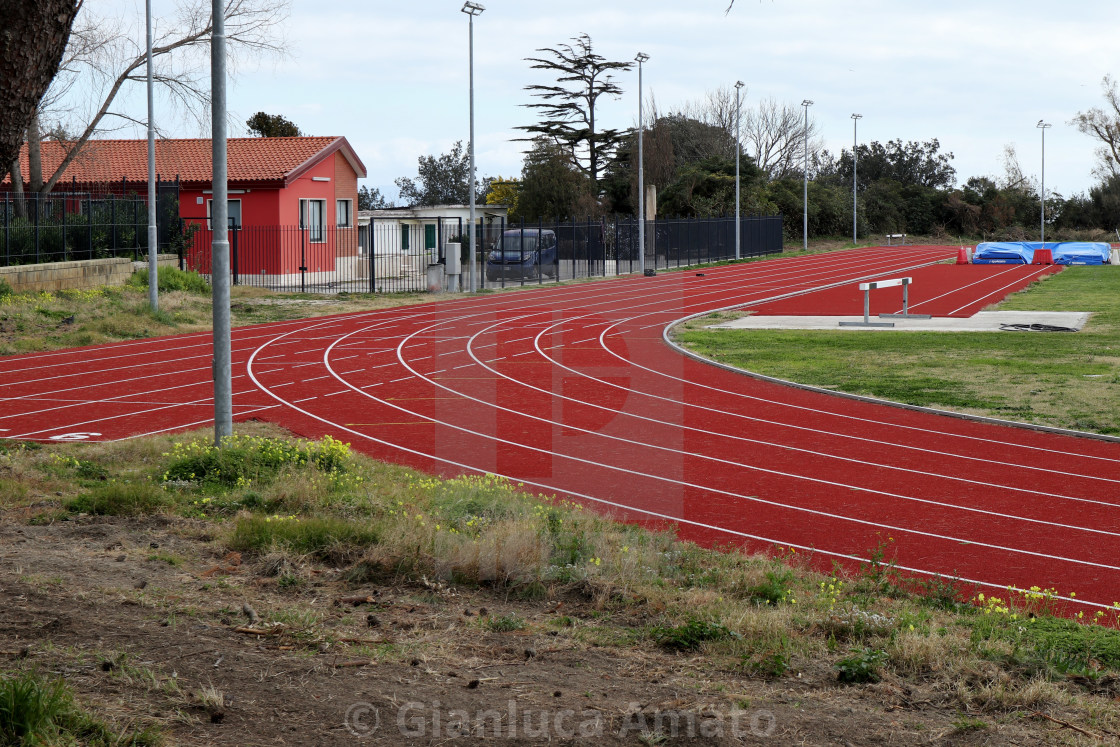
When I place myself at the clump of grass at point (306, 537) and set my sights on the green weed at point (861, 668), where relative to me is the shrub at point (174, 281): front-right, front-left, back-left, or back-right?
back-left

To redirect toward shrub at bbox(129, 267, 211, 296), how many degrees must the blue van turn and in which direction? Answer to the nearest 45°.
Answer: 0° — it already faces it

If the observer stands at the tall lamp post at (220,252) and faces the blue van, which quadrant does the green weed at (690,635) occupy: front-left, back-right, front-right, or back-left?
back-right

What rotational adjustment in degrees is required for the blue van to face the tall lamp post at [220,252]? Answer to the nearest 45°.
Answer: approximately 45° to its left

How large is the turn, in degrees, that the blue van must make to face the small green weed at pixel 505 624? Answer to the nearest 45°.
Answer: approximately 45° to its left

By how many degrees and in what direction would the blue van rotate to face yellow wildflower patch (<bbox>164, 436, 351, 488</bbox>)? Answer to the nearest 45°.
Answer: approximately 45° to its left

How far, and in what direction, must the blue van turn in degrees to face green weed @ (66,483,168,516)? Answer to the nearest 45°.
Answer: approximately 45° to its left

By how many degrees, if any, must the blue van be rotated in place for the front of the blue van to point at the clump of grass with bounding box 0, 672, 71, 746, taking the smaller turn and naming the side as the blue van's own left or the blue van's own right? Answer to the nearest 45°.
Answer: approximately 45° to the blue van's own left

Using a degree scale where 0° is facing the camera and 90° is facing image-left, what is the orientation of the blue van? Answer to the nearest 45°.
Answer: approximately 45°
